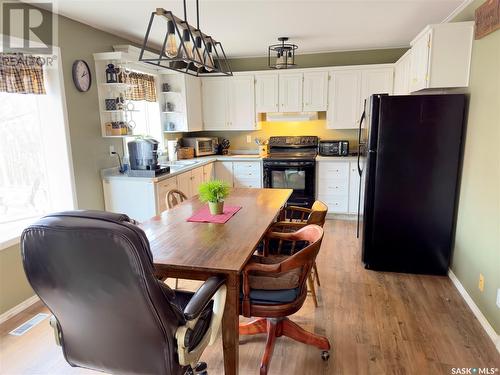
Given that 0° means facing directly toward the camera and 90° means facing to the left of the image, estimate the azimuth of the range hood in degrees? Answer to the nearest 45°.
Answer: approximately 0°

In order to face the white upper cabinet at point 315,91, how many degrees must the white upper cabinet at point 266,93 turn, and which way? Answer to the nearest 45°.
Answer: approximately 90° to its left

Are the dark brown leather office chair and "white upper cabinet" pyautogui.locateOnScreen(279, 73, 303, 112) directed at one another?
yes

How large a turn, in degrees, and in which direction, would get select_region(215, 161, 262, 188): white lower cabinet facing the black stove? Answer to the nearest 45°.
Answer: approximately 90° to its left

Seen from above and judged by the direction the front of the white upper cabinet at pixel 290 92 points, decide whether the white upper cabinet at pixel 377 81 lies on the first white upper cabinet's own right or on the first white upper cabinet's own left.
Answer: on the first white upper cabinet's own left

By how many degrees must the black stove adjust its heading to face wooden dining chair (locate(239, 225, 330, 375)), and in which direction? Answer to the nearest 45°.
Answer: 0° — it already faces it
